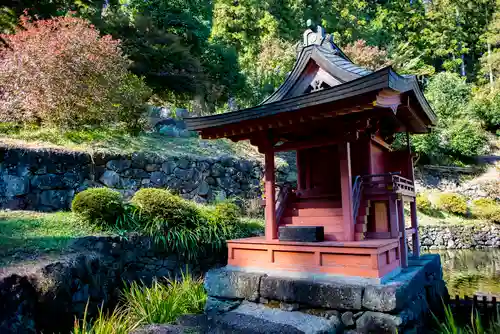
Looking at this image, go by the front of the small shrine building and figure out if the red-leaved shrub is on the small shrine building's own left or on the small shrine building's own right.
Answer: on the small shrine building's own right

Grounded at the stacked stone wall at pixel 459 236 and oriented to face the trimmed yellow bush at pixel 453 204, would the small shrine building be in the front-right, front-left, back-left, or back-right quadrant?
back-left

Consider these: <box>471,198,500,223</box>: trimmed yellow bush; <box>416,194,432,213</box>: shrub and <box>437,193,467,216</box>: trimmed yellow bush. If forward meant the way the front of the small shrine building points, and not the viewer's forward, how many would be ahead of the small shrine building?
0

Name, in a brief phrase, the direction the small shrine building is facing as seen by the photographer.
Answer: facing the viewer and to the left of the viewer

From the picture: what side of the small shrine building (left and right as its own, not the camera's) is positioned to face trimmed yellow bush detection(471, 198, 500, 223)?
back

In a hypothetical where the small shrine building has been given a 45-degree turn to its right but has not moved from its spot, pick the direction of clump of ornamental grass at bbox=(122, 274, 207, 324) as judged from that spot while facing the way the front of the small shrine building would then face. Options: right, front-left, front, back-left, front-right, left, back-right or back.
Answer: front

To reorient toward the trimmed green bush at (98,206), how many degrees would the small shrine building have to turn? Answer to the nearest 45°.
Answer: approximately 45° to its right

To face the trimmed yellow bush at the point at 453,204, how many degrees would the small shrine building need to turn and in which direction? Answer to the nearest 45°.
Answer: approximately 180°

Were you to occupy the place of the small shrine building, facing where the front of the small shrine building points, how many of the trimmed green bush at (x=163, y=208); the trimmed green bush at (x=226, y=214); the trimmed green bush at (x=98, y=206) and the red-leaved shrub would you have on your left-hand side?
0

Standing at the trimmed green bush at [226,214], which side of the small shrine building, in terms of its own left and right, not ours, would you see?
right

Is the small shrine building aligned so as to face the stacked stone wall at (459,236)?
no
